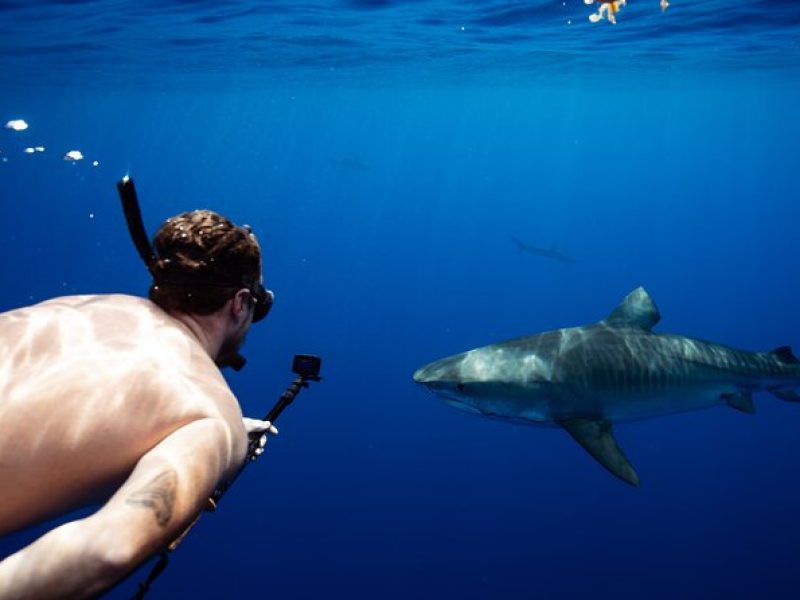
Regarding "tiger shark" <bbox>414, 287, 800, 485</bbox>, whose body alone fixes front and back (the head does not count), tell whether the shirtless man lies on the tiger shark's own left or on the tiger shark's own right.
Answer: on the tiger shark's own left

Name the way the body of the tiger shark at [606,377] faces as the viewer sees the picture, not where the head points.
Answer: to the viewer's left
